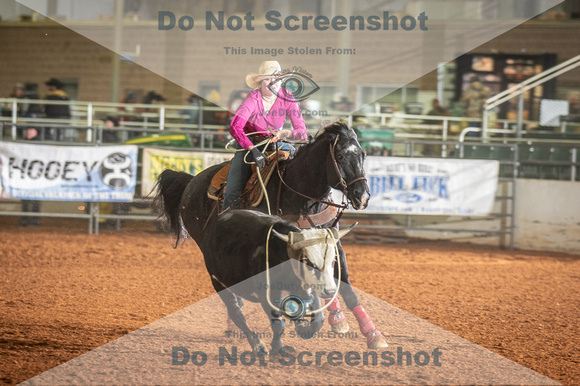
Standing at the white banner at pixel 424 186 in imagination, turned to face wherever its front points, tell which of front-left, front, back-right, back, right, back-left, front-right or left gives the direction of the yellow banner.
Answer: right

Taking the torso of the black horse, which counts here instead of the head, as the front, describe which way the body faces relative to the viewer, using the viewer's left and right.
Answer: facing the viewer and to the right of the viewer

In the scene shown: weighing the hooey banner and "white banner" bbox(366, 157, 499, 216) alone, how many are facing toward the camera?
2

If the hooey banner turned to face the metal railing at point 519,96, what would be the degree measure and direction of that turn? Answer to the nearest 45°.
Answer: approximately 90° to its left

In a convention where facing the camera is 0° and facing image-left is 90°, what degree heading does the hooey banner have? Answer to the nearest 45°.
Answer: approximately 0°

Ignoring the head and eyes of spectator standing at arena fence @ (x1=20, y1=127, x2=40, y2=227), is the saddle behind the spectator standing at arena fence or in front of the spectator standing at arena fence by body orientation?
in front

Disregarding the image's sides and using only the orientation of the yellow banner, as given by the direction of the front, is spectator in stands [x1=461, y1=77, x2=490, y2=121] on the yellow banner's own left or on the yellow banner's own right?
on the yellow banner's own left

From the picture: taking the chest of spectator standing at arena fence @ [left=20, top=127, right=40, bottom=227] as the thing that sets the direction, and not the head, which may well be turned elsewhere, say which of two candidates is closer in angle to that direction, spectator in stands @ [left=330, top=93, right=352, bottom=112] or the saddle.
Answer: the saddle

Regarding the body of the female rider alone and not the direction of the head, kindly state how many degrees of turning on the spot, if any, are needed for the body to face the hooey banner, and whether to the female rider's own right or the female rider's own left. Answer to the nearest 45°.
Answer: approximately 180°

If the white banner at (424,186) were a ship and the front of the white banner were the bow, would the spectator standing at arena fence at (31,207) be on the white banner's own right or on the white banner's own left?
on the white banner's own right

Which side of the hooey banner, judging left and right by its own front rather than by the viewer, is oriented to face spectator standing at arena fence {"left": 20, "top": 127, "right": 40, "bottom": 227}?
back
